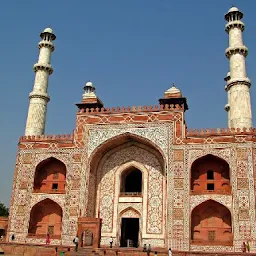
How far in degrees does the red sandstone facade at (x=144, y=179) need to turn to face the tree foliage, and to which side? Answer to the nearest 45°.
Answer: approximately 135° to its right

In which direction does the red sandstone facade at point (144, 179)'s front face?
toward the camera
